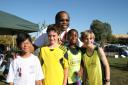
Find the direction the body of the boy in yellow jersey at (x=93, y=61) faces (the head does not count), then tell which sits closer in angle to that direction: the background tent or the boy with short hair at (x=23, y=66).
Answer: the boy with short hair

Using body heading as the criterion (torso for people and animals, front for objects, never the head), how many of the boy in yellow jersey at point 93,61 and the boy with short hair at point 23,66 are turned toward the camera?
2

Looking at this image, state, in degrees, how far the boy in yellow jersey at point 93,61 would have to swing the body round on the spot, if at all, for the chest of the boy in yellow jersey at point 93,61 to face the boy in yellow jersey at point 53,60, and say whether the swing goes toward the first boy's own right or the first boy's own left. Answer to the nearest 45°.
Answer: approximately 45° to the first boy's own right

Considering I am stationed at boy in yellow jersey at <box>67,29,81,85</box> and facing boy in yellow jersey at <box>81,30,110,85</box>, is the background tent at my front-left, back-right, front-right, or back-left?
back-left

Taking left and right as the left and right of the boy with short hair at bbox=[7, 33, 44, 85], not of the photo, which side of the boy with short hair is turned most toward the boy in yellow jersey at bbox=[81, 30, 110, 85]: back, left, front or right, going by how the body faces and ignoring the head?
left

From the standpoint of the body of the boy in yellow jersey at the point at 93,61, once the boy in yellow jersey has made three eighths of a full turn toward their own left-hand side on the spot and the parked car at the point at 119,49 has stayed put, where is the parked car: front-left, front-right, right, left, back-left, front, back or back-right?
front-left

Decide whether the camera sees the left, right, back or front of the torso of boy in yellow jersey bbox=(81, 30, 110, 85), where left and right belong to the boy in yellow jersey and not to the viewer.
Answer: front

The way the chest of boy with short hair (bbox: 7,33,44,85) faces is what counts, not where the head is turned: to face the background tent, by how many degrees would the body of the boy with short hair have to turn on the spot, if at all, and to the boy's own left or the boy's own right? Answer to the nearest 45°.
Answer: approximately 180°

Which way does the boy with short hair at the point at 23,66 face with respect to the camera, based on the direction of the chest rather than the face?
toward the camera

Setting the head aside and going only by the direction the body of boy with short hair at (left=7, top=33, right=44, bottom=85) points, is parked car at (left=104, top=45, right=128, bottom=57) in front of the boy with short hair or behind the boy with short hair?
behind

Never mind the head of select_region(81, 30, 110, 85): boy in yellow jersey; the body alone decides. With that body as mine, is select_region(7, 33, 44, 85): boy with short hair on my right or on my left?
on my right
